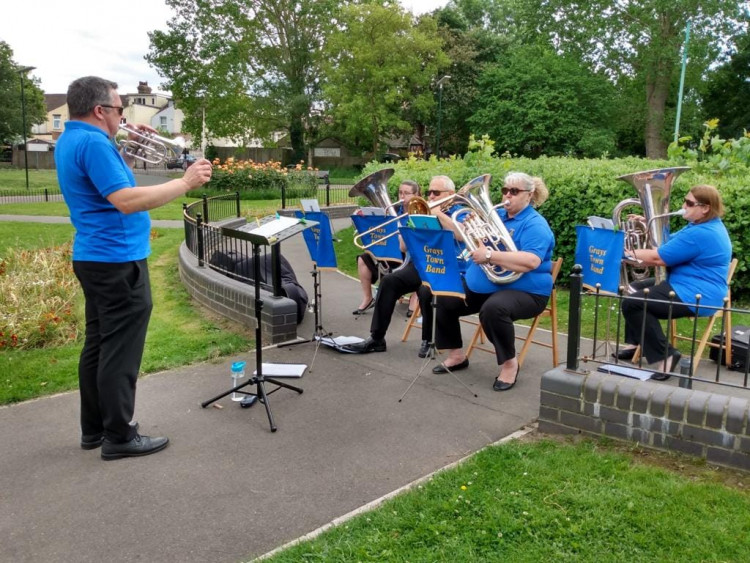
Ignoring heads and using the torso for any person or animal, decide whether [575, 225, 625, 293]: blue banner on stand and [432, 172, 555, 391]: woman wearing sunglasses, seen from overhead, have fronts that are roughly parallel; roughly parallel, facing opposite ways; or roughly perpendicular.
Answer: roughly parallel

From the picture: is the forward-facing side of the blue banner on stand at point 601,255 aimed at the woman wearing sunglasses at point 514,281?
yes

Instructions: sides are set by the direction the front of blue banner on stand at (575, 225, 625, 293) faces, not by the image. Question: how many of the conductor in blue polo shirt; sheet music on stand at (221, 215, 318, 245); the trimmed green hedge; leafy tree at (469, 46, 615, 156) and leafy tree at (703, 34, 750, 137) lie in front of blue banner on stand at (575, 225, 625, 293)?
2

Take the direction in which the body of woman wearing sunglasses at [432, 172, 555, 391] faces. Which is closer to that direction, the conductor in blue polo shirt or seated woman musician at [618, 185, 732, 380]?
the conductor in blue polo shirt

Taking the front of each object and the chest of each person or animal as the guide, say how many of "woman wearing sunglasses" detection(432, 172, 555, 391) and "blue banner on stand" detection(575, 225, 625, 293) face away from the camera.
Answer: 0

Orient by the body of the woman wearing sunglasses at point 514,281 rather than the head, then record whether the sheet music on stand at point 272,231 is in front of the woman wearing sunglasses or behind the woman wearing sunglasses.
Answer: in front

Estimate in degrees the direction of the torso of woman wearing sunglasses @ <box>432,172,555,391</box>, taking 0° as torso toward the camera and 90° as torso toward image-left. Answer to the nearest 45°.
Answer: approximately 45°

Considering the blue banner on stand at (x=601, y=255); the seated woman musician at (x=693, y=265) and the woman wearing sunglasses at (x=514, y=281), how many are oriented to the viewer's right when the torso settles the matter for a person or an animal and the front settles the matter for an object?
0

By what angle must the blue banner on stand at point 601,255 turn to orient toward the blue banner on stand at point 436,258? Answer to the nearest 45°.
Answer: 0° — it already faces it

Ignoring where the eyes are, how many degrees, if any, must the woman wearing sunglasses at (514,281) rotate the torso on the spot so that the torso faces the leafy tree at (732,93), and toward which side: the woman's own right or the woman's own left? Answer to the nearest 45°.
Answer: approximately 135° to the woman's own right

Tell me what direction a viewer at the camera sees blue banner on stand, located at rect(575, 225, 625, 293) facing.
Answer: facing the viewer and to the left of the viewer

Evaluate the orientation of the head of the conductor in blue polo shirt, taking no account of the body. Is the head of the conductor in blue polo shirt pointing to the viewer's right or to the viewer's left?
to the viewer's right

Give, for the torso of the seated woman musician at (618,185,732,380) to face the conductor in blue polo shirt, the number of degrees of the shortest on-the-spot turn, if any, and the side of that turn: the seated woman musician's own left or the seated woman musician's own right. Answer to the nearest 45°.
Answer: approximately 45° to the seated woman musician's own left

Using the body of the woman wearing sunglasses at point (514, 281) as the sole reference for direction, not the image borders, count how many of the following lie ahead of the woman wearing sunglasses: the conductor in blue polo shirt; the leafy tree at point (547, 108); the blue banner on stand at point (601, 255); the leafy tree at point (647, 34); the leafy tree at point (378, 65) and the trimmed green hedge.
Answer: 1

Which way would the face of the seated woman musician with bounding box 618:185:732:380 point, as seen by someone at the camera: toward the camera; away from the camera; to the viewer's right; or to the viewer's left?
to the viewer's left

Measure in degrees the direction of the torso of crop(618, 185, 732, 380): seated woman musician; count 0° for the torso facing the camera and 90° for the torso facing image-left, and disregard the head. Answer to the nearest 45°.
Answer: approximately 90°

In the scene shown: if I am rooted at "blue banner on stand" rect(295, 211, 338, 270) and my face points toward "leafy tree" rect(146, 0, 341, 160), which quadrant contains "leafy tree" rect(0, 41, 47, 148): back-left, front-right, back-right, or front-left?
front-left

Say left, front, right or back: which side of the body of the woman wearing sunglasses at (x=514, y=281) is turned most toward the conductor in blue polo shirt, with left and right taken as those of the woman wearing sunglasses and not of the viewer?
front
